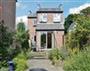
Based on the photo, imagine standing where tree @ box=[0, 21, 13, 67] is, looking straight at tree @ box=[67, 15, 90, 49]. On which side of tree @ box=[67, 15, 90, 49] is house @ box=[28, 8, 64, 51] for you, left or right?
left

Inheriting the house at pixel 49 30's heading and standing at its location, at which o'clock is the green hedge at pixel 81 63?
The green hedge is roughly at 12 o'clock from the house.

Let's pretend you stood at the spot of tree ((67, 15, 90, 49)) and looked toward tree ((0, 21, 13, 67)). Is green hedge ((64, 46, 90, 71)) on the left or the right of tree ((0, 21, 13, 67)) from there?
left

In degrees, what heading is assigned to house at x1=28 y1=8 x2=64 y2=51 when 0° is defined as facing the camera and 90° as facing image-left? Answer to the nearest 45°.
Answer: approximately 0°
